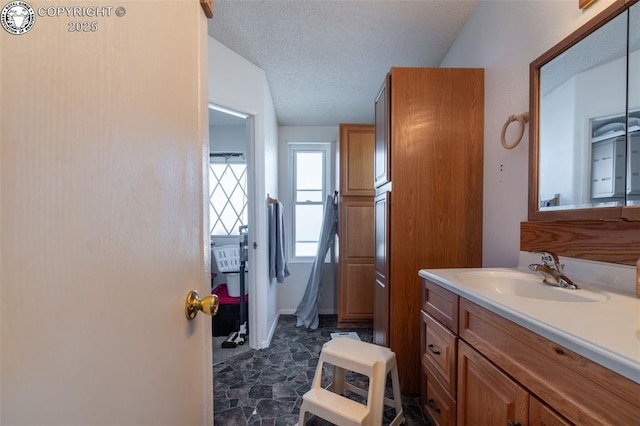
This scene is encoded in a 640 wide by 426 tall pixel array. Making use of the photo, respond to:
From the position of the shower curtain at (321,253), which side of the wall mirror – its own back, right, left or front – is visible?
right

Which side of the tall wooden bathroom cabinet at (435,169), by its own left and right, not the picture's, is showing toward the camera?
left

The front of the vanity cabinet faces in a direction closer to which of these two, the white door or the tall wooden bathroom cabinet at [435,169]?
the white door

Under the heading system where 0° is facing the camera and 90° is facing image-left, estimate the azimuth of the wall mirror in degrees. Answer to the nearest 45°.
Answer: approximately 45°

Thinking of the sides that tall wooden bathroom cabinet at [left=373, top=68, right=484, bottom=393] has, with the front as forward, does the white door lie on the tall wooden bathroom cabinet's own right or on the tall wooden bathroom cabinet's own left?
on the tall wooden bathroom cabinet's own left

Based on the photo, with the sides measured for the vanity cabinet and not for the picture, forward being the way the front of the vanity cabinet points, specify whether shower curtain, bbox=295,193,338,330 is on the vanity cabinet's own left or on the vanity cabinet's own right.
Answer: on the vanity cabinet's own right
